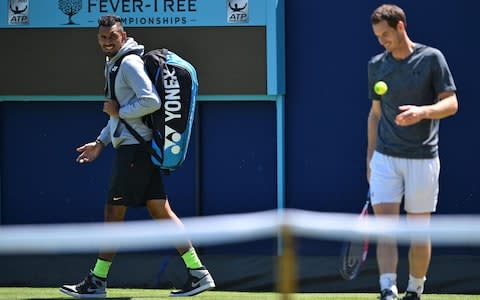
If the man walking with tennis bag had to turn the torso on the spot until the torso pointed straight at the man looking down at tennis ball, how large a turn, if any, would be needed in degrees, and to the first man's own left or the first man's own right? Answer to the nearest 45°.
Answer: approximately 135° to the first man's own left

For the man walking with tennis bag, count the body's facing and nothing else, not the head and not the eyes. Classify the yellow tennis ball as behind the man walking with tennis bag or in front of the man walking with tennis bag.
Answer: behind

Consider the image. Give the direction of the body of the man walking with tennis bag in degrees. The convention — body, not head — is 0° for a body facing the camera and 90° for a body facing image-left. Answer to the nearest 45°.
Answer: approximately 90°

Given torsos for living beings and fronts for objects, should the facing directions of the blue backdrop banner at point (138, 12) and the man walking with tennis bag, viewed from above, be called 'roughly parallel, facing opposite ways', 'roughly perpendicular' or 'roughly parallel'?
roughly perpendicular

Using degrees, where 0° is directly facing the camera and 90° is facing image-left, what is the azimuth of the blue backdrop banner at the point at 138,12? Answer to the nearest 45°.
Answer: approximately 0°

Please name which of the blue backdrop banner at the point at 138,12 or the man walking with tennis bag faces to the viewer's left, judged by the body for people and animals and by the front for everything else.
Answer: the man walking with tennis bag

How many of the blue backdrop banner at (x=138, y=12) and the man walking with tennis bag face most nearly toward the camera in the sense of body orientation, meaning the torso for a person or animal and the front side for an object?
1
